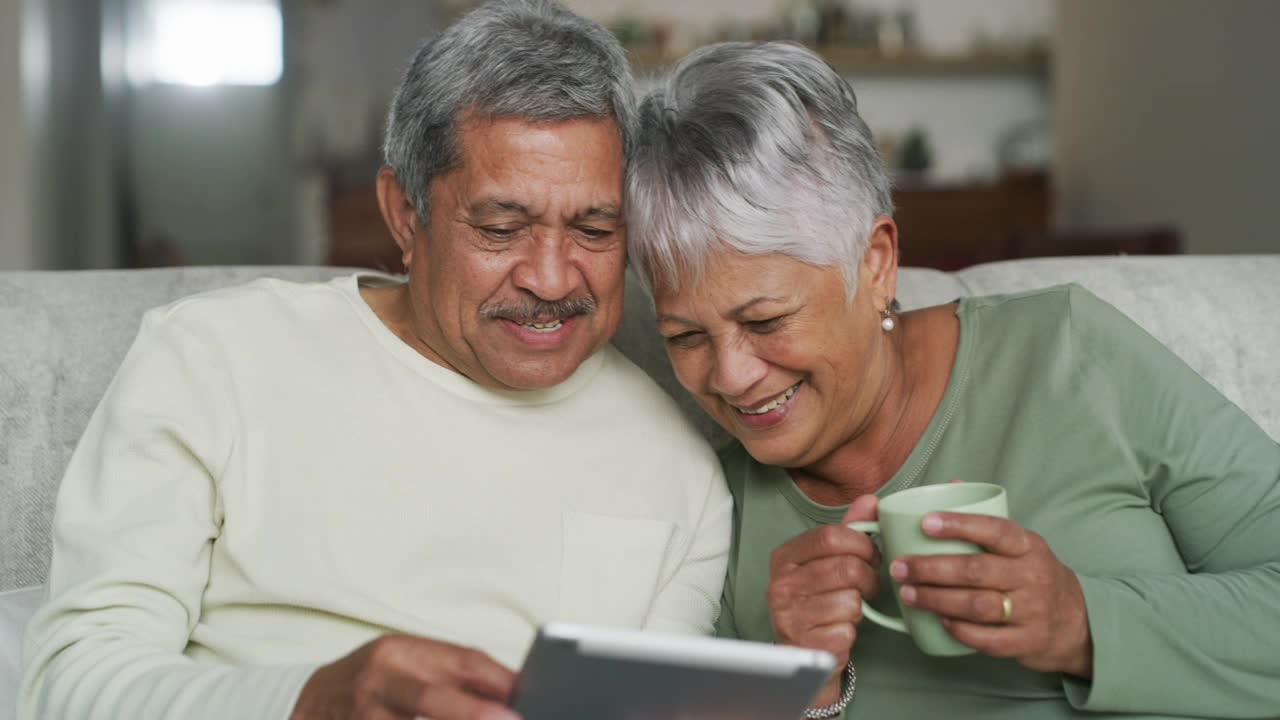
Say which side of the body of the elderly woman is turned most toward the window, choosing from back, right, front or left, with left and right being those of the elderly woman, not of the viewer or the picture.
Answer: right

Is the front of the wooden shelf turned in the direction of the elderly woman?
yes

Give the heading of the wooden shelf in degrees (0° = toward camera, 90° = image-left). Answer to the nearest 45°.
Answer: approximately 0°

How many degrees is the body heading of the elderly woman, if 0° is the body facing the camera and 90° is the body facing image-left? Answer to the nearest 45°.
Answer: approximately 45°

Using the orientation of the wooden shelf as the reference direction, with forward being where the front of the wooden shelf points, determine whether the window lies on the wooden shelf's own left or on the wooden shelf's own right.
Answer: on the wooden shelf's own right
